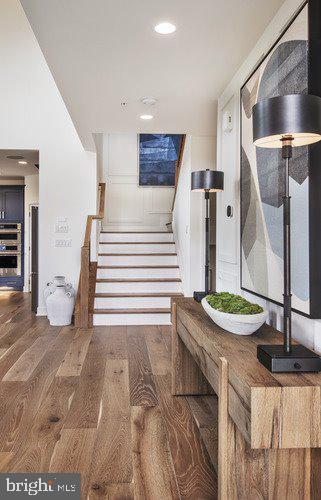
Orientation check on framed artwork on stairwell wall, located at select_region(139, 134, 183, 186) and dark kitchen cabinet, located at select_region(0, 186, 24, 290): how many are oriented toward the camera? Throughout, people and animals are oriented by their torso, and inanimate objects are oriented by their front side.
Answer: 2

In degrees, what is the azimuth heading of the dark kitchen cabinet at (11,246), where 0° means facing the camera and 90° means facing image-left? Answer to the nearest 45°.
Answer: approximately 0°

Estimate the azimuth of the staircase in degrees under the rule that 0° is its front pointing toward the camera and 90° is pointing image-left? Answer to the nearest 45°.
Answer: approximately 0°

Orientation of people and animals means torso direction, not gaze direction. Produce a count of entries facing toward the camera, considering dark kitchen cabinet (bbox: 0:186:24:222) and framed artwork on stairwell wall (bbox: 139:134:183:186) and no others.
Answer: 2

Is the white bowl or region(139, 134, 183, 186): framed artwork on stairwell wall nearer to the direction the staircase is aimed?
the white bowl

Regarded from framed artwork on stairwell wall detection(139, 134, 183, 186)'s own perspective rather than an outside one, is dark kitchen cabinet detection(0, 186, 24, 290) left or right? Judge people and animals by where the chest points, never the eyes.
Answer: on its right

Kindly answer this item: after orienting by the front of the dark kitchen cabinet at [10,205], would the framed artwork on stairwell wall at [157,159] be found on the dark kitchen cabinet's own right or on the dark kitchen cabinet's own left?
on the dark kitchen cabinet's own left
